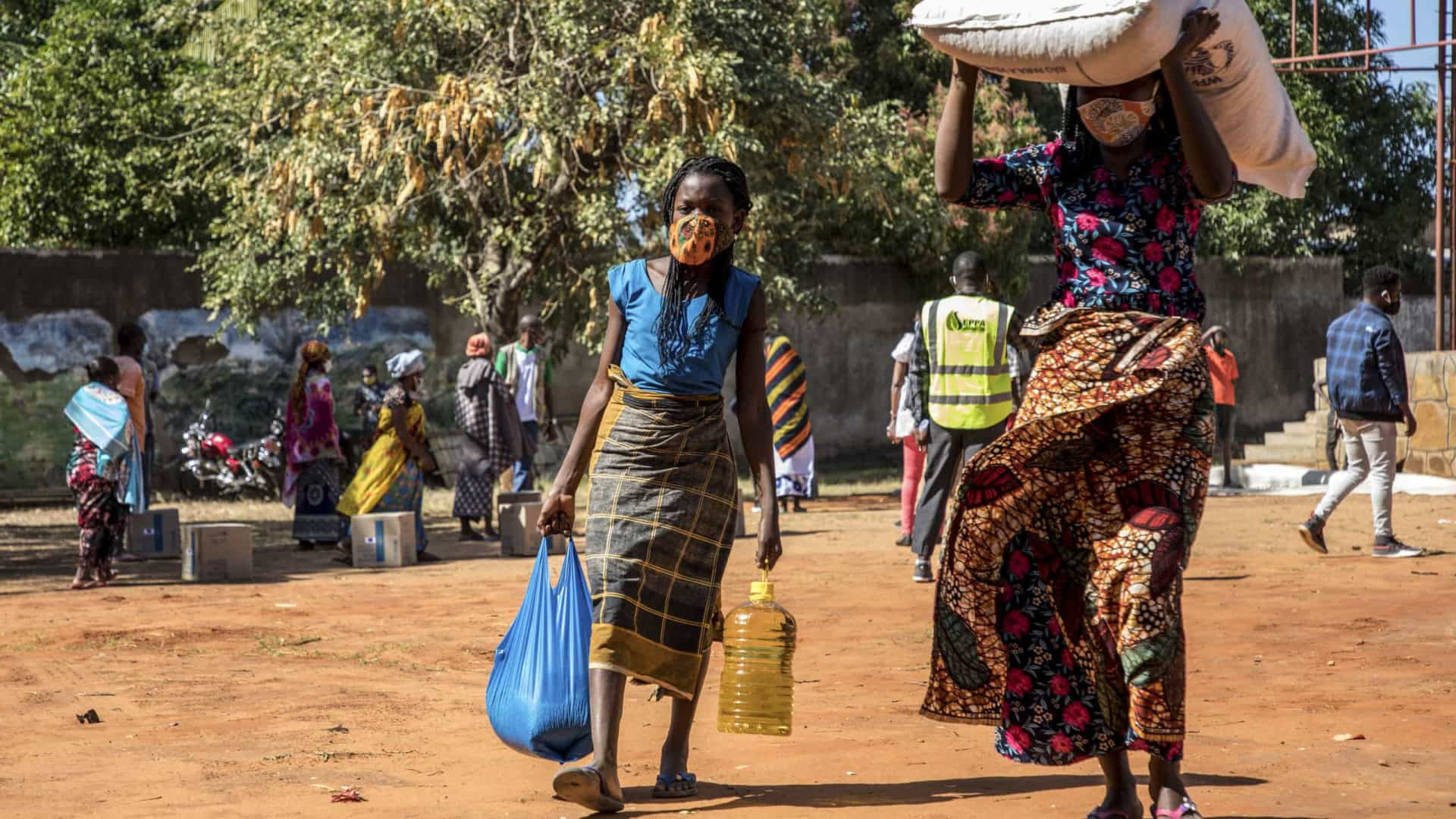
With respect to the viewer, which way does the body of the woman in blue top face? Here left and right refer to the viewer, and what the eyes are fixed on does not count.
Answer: facing the viewer

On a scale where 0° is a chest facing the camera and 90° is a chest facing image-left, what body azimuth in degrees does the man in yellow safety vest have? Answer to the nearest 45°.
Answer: approximately 180°

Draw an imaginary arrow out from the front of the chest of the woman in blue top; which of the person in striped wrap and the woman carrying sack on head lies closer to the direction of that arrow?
the woman carrying sack on head

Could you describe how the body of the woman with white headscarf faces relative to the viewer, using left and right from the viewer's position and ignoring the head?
facing to the right of the viewer

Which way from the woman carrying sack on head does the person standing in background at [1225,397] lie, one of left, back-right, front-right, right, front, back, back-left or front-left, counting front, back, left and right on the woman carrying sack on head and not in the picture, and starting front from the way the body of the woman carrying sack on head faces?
back

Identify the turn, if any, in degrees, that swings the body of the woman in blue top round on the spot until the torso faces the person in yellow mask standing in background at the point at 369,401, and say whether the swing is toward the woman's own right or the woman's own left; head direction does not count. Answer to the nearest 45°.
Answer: approximately 180°

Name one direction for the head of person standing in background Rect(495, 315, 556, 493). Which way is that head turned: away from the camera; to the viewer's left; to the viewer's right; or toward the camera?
toward the camera

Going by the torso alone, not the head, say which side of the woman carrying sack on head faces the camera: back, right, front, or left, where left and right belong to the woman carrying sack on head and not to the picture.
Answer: front

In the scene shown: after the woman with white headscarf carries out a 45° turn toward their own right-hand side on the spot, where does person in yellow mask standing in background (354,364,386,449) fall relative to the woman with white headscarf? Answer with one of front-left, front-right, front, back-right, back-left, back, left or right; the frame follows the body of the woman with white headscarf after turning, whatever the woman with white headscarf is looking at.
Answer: back-left

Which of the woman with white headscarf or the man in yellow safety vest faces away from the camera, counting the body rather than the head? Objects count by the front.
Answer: the man in yellow safety vest

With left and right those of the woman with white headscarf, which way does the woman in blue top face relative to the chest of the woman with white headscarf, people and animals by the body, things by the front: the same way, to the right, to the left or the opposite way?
to the right

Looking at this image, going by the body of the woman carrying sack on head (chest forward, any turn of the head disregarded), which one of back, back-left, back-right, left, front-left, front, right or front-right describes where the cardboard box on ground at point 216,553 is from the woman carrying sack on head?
back-right

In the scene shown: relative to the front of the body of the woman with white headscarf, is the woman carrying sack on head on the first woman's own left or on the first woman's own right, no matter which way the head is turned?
on the first woman's own right

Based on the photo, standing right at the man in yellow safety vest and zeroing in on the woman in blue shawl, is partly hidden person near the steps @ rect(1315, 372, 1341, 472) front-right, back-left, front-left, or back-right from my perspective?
back-right

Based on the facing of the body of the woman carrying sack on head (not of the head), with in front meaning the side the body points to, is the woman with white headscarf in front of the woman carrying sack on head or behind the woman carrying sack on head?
behind
